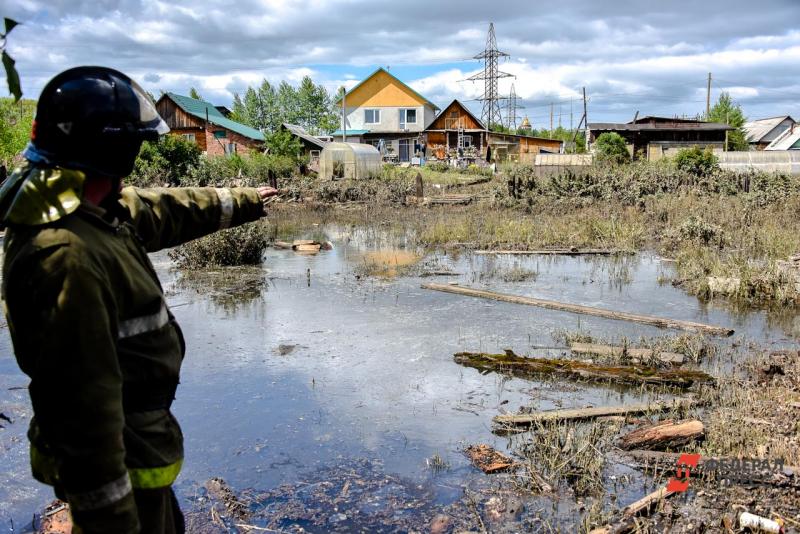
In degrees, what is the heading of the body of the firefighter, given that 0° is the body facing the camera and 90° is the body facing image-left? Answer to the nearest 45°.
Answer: approximately 270°

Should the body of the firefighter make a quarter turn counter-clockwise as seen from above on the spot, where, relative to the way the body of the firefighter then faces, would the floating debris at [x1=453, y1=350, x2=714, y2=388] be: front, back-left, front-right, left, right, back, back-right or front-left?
front-right

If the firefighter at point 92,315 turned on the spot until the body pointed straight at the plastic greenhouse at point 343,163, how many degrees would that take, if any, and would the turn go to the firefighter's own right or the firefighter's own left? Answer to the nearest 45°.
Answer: approximately 90° to the firefighter's own left

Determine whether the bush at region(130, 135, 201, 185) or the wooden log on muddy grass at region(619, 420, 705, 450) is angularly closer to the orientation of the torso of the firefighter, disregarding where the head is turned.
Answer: the wooden log on muddy grass

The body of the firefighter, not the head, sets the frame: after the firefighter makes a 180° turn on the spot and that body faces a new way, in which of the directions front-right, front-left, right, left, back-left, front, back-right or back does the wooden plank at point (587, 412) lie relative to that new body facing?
back-right

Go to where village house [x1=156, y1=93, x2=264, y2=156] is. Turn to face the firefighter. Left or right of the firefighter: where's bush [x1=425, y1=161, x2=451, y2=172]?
left

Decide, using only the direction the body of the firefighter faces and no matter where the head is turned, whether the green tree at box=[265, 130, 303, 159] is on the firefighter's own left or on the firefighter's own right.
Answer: on the firefighter's own left

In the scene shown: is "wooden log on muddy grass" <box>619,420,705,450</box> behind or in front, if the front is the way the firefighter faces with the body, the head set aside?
in front

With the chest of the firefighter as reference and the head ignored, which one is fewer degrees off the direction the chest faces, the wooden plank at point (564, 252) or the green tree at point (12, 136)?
the wooden plank

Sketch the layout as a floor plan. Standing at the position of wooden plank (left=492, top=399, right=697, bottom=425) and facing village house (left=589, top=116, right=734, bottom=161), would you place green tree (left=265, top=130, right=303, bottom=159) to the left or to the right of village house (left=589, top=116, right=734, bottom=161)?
left

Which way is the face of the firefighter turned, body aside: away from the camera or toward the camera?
away from the camera
